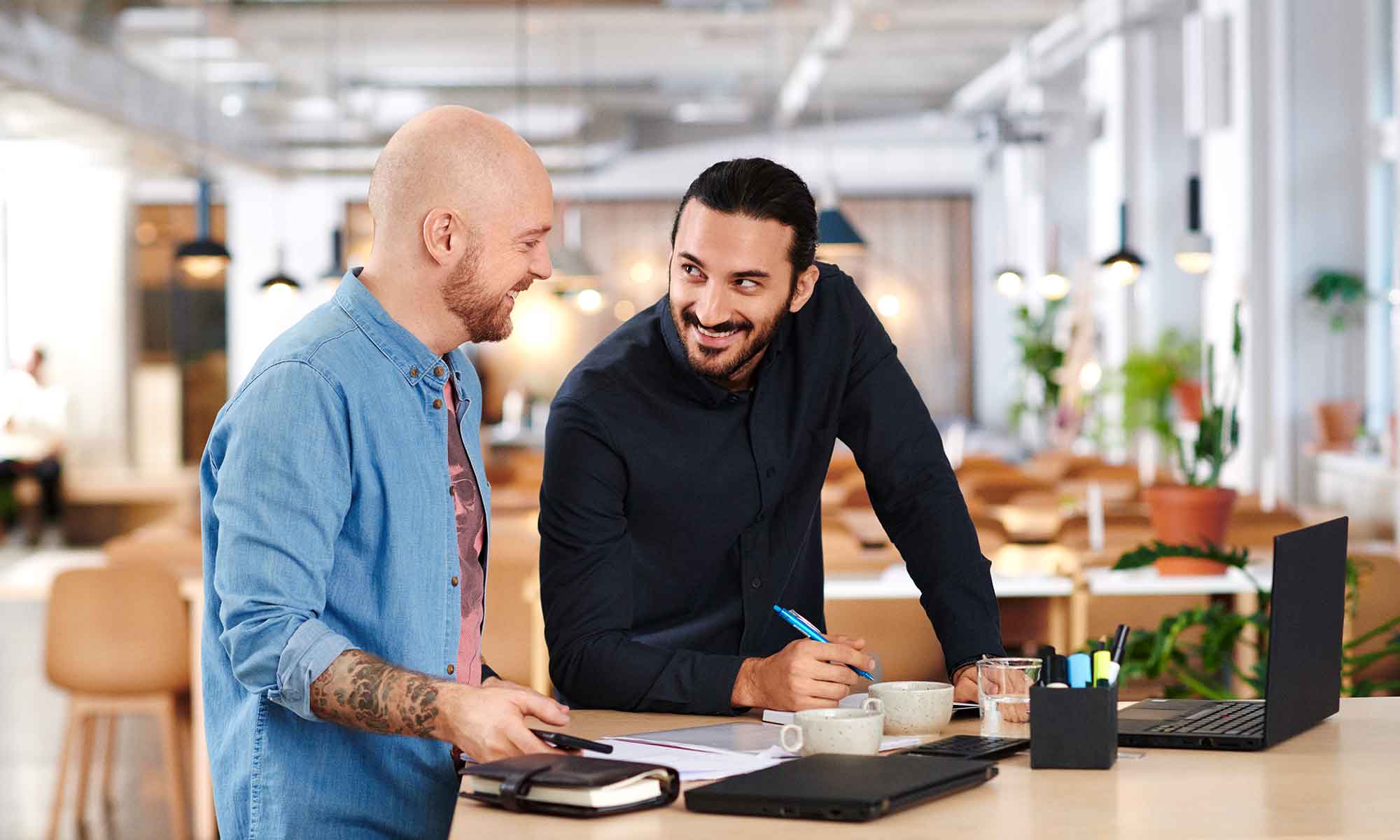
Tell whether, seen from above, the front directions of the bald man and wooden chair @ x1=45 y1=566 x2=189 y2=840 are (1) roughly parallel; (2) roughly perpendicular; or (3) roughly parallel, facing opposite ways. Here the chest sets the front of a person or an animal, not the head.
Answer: roughly perpendicular

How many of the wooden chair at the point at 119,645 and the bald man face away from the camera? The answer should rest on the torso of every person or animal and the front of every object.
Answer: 1

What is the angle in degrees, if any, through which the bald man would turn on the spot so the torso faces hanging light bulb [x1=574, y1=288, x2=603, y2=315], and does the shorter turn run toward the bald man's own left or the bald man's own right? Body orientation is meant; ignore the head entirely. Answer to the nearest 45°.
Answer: approximately 90° to the bald man's own left

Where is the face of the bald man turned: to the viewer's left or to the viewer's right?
to the viewer's right

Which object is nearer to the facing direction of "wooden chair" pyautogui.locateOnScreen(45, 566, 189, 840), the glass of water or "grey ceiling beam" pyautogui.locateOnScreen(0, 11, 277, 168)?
the grey ceiling beam

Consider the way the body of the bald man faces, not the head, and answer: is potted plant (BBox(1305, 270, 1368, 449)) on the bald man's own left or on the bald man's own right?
on the bald man's own left

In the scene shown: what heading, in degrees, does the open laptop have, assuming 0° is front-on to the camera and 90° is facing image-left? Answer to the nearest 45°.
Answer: approximately 135°

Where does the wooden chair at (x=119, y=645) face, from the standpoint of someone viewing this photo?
facing away from the viewer
